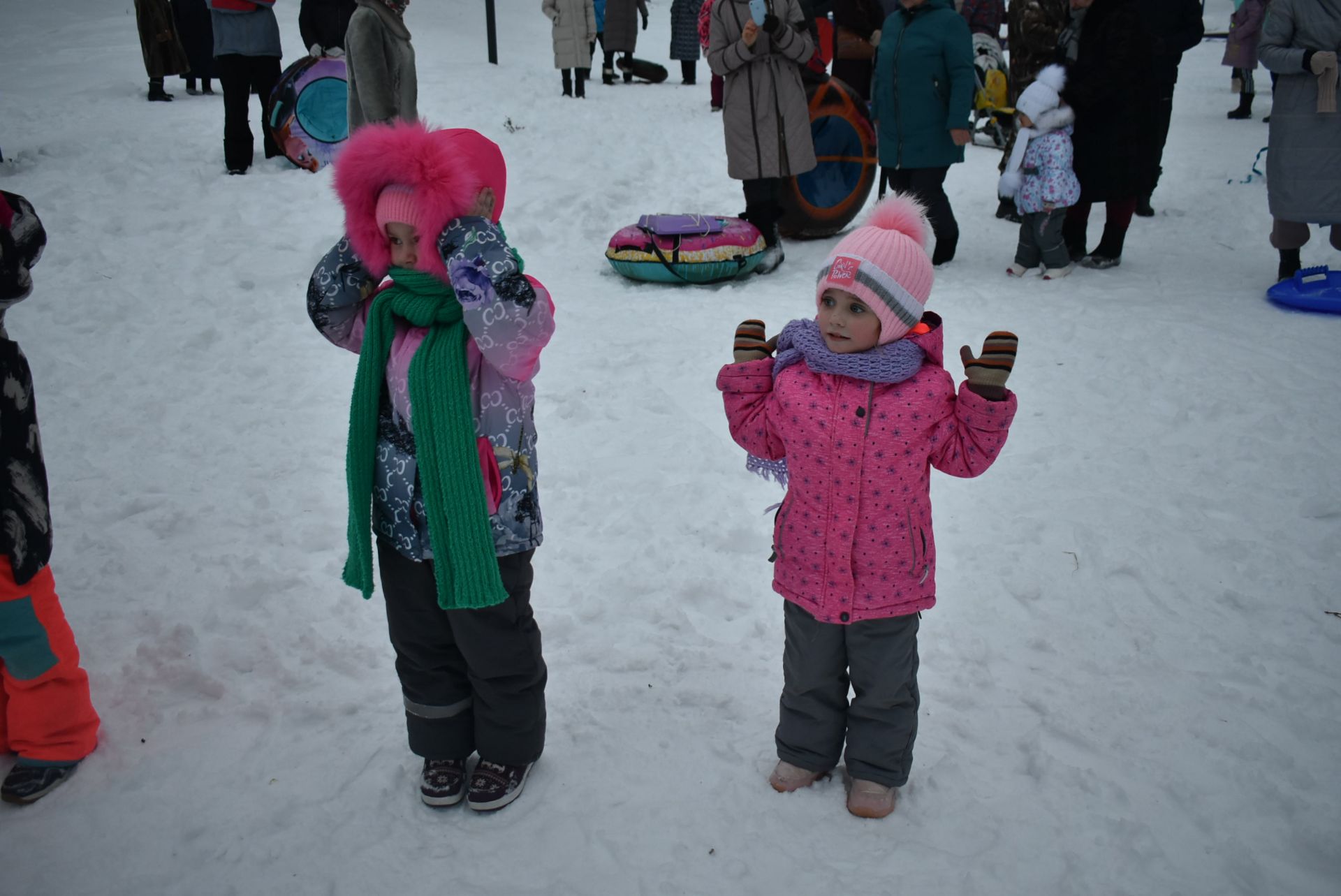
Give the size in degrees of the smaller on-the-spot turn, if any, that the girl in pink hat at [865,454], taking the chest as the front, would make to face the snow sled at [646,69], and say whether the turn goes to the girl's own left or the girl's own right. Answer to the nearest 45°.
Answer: approximately 180°

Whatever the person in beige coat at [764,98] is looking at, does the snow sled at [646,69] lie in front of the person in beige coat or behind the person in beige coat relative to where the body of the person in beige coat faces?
behind

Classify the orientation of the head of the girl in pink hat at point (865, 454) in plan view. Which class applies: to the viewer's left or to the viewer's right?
to the viewer's left

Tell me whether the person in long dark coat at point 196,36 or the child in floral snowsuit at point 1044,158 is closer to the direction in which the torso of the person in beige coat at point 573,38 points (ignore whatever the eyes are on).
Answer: the child in floral snowsuit
